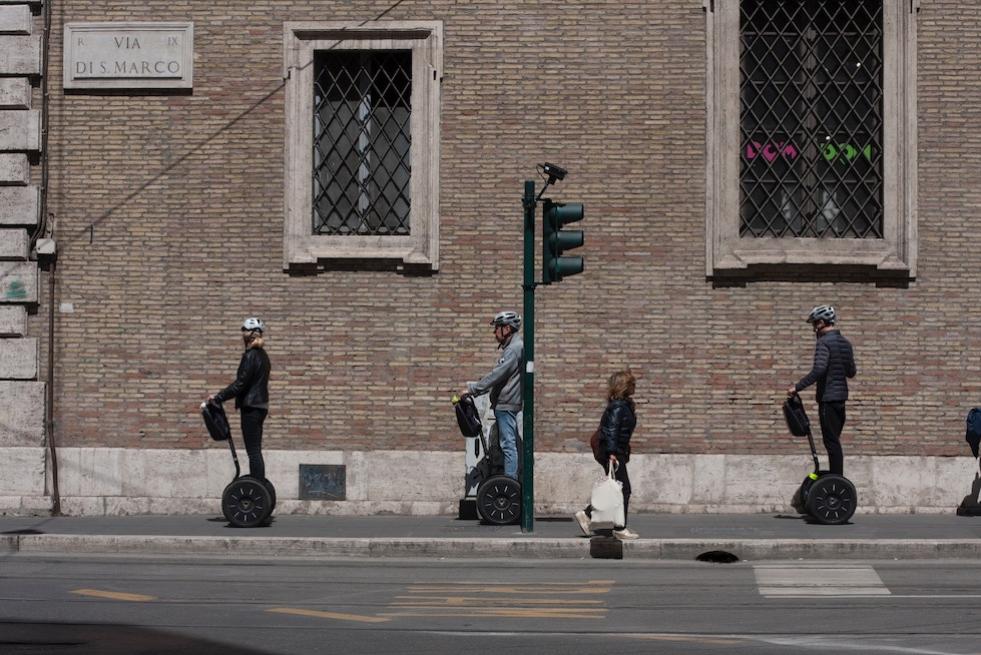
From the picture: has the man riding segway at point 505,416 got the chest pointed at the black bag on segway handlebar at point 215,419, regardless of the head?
yes

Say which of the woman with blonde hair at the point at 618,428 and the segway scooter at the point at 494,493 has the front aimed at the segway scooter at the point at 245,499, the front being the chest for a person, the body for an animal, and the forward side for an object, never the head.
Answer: the segway scooter at the point at 494,493

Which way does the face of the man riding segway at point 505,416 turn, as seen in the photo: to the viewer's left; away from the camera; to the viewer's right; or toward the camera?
to the viewer's left

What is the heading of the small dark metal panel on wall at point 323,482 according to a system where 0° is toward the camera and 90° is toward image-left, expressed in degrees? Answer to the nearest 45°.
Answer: approximately 0°

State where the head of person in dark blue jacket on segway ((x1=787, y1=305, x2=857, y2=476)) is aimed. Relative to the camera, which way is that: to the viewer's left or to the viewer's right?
to the viewer's left

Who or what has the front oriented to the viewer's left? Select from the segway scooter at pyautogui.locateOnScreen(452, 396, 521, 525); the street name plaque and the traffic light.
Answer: the segway scooter

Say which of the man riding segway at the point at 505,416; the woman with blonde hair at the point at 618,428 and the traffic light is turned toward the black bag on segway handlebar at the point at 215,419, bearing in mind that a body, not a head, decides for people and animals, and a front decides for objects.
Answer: the man riding segway

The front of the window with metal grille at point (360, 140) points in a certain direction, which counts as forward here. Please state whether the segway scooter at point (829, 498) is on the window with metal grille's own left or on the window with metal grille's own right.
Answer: on the window with metal grille's own left

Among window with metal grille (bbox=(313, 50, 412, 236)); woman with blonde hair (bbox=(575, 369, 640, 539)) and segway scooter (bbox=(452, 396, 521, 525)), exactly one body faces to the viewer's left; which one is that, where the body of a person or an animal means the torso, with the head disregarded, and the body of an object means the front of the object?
the segway scooter

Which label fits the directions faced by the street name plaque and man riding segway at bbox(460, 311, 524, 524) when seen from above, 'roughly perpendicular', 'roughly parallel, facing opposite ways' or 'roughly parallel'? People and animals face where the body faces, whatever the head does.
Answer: roughly perpendicular
